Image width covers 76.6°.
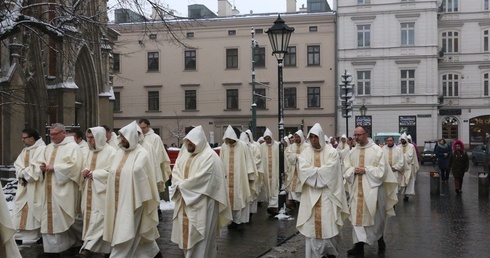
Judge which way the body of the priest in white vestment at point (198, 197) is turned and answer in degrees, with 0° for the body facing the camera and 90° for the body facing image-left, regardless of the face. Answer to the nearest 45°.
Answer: approximately 45°

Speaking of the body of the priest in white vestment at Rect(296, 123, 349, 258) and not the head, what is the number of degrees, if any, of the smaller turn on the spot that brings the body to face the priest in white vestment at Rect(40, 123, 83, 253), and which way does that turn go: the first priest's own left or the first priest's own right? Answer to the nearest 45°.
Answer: approximately 90° to the first priest's own right

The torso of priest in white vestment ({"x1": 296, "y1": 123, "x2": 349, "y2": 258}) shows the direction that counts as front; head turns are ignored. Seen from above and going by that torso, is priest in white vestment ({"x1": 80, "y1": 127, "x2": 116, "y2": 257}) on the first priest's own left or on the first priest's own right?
on the first priest's own right

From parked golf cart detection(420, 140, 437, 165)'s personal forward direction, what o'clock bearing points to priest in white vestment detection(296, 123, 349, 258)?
The priest in white vestment is roughly at 12 o'clock from the parked golf cart.

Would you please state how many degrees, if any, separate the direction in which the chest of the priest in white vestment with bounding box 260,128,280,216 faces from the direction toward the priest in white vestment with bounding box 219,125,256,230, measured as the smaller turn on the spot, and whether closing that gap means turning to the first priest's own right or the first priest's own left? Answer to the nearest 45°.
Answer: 0° — they already face them

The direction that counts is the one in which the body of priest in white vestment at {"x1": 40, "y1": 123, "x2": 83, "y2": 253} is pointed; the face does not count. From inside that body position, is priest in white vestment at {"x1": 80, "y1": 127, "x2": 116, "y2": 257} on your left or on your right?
on your left

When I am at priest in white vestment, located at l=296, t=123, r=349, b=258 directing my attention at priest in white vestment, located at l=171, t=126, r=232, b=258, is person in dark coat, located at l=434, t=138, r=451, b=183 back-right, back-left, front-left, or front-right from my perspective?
back-right

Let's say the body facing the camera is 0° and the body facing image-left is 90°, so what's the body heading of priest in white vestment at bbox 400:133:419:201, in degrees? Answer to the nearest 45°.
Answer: approximately 45°
